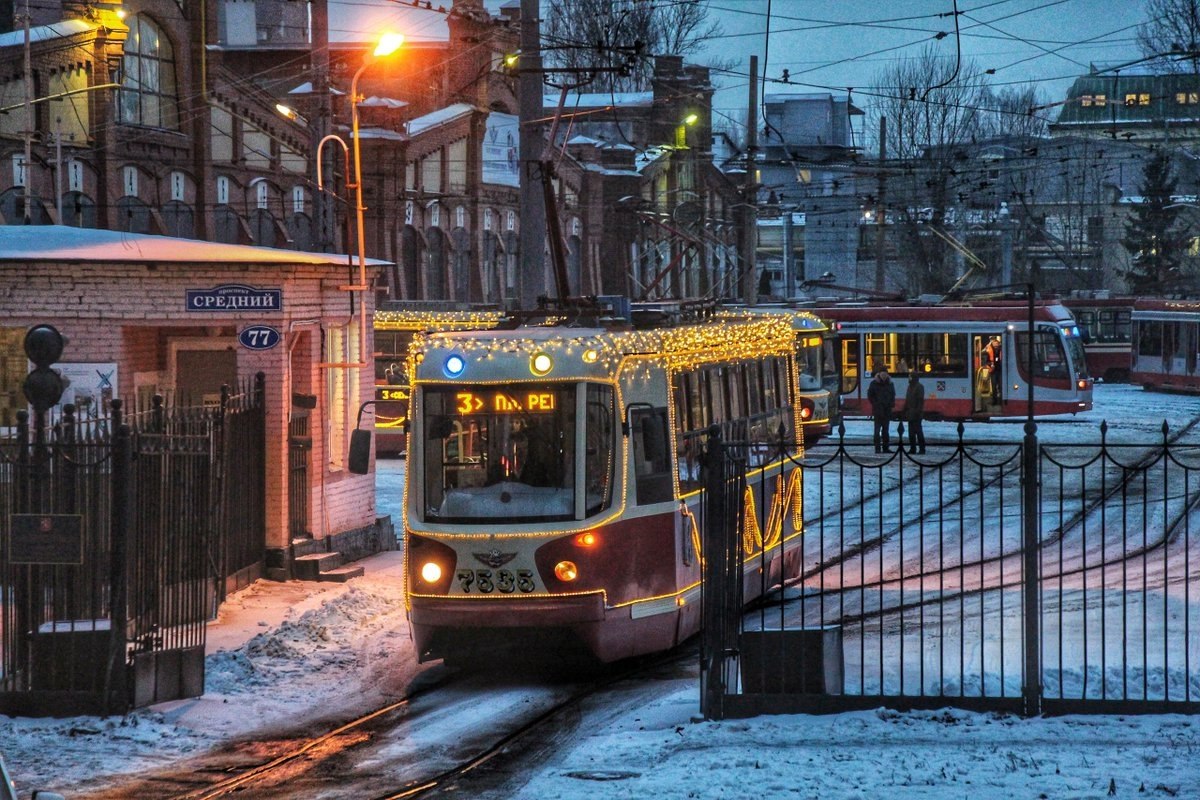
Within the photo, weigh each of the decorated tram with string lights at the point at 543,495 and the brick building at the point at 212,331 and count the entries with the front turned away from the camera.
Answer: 0

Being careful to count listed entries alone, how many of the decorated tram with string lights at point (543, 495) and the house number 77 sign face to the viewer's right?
0

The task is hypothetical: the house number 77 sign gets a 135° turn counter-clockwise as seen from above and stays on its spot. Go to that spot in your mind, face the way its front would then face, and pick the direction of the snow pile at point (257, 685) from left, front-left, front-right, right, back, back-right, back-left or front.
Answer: back-right

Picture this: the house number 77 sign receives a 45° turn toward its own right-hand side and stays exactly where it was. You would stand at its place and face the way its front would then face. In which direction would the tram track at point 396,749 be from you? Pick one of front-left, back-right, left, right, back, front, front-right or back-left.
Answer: front-left

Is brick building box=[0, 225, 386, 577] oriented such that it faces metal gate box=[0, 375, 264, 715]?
yes

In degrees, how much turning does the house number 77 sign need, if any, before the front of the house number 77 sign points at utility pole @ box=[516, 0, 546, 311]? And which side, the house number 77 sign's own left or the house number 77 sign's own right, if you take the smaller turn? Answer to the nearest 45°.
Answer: approximately 135° to the house number 77 sign's own left

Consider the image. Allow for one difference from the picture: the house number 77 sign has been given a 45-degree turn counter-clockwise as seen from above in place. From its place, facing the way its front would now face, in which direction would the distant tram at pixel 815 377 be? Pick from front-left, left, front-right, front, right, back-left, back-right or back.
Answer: left

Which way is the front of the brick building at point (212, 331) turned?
toward the camera

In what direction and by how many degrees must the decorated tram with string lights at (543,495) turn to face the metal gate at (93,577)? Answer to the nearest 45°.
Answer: approximately 45° to its right

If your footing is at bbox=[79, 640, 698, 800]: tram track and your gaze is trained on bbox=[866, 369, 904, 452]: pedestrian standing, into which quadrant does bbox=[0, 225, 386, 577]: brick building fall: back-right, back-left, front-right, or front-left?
front-left

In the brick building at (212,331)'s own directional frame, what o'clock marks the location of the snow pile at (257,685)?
The snow pile is roughly at 12 o'clock from the brick building.

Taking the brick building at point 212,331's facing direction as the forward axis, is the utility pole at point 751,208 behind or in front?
behind

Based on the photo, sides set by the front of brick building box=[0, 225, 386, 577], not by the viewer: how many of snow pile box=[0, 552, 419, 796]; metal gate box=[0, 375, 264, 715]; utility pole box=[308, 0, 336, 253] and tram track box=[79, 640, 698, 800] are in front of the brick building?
3

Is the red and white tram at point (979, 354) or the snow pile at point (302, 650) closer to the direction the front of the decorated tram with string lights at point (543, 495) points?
the snow pile

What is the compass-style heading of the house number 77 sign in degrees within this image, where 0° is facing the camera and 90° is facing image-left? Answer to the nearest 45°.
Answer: approximately 0°

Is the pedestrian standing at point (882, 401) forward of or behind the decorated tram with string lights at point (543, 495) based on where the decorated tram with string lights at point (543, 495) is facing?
behind

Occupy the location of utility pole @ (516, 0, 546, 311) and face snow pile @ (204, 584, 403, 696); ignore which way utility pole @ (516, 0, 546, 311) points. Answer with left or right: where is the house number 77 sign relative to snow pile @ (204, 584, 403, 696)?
right

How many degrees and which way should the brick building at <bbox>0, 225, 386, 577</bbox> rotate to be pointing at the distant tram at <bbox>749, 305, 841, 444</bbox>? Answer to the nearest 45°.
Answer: approximately 135° to its left

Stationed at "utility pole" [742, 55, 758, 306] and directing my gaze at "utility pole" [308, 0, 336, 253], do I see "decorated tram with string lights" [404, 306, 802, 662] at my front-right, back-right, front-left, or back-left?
front-left

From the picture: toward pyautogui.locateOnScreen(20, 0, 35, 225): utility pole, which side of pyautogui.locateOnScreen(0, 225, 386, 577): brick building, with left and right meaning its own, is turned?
back

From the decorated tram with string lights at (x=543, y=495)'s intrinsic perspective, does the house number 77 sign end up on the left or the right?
on its right
